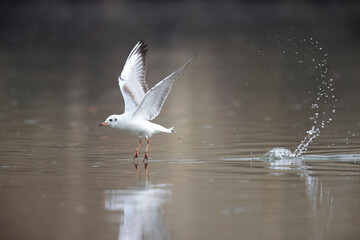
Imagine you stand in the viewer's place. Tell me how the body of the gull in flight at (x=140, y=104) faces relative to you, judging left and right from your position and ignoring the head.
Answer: facing to the left of the viewer

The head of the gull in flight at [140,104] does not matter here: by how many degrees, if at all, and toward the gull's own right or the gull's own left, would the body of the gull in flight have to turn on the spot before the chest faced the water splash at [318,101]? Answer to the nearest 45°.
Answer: approximately 135° to the gull's own right
